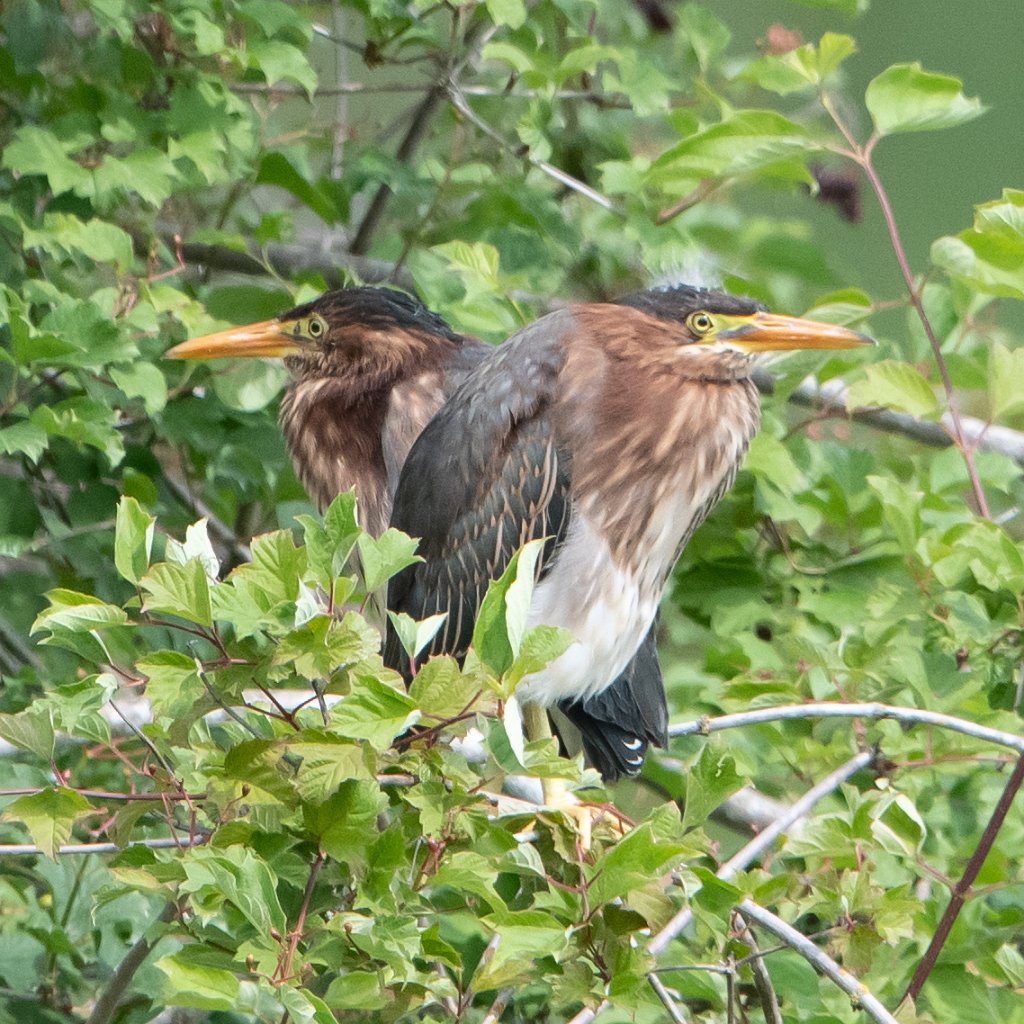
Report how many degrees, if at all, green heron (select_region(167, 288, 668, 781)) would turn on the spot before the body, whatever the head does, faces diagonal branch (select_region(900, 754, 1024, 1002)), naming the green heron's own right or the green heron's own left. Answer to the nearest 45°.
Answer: approximately 135° to the green heron's own left

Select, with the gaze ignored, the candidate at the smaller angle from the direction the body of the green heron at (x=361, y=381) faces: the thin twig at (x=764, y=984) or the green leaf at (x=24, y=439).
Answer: the green leaf

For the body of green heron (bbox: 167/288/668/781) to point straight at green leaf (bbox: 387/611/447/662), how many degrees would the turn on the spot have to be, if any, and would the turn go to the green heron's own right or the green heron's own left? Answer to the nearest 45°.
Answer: approximately 90° to the green heron's own left

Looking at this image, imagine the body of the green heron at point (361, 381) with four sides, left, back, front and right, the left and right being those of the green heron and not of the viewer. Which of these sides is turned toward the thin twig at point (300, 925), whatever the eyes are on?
left

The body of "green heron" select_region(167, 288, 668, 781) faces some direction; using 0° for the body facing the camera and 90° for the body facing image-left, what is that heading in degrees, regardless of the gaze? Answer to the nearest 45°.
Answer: approximately 90°

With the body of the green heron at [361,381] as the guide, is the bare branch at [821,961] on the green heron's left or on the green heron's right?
on the green heron's left

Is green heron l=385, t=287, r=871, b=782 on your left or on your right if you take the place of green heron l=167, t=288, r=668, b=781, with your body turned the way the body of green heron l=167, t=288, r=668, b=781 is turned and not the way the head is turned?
on your left

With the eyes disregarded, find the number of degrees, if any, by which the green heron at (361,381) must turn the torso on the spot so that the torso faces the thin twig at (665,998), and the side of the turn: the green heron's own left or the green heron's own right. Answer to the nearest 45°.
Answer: approximately 90° to the green heron's own left

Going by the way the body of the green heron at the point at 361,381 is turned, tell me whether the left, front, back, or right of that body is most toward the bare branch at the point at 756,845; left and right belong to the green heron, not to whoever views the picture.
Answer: left

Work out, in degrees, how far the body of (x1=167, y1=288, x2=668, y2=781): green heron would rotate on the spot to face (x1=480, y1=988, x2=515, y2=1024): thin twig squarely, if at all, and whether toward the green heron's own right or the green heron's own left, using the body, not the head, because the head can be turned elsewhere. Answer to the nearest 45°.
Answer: approximately 90° to the green heron's own left
